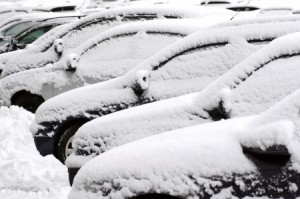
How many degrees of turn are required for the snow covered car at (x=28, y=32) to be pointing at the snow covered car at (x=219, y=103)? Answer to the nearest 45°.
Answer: approximately 45° to its left

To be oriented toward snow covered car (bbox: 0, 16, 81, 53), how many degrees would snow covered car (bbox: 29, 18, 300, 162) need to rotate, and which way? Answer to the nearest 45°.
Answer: approximately 90° to its right

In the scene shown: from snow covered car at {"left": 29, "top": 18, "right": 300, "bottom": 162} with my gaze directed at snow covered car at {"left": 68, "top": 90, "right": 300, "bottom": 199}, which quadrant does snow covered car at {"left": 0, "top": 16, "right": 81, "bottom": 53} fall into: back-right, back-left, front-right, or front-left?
back-right

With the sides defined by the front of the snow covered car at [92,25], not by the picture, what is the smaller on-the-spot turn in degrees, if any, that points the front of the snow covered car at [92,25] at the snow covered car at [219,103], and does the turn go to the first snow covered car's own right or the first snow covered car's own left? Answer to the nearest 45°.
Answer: approximately 45° to the first snow covered car's own left

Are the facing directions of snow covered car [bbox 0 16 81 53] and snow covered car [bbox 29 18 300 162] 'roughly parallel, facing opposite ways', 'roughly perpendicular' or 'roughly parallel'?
roughly parallel

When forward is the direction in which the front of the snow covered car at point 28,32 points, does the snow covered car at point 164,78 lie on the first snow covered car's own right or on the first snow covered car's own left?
on the first snow covered car's own left

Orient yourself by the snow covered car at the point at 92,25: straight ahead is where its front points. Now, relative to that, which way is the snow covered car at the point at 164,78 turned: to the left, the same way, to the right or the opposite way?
the same way

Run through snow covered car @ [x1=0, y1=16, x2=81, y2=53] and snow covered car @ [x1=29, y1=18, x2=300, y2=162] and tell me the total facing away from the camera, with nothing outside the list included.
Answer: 0

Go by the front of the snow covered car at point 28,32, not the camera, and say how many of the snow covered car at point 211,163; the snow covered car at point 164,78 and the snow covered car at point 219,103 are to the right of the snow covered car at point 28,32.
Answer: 0

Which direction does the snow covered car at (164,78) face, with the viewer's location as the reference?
facing the viewer and to the left of the viewer

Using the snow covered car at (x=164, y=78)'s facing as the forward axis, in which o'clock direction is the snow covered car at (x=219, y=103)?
the snow covered car at (x=219, y=103) is roughly at 10 o'clock from the snow covered car at (x=164, y=78).
